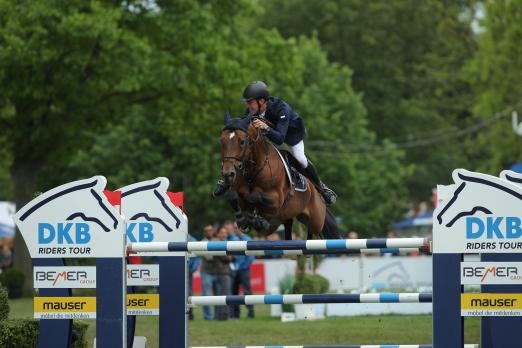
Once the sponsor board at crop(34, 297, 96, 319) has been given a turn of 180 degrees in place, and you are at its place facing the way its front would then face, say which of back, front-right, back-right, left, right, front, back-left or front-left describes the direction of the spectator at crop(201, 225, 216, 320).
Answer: front

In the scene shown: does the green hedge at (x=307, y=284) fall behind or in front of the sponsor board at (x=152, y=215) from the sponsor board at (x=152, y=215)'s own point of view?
behind

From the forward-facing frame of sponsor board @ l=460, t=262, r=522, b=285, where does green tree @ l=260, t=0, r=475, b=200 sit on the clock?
The green tree is roughly at 6 o'clock from the sponsor board.

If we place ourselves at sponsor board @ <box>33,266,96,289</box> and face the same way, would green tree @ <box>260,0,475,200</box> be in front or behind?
behind

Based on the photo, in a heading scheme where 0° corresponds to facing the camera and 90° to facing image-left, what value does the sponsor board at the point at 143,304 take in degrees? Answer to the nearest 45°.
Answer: approximately 0°

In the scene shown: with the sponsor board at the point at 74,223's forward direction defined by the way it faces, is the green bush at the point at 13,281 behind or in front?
behind

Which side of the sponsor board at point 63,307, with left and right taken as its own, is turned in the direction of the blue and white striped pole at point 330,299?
left

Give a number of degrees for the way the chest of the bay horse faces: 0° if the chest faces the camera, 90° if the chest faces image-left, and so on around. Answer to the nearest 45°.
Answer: approximately 45°

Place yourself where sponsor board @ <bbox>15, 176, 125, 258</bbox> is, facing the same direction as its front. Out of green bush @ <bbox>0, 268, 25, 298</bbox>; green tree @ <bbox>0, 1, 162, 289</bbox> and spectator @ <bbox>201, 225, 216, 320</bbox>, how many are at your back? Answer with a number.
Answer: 3
